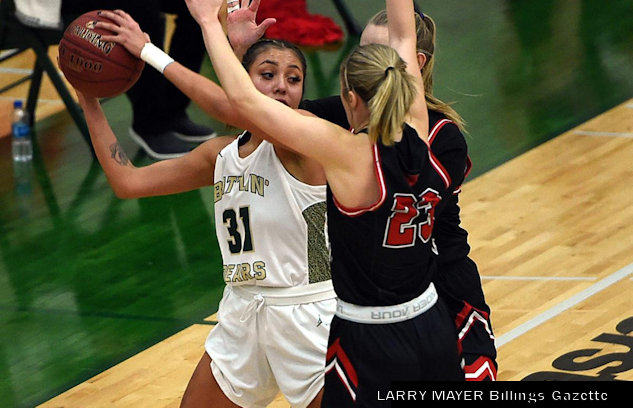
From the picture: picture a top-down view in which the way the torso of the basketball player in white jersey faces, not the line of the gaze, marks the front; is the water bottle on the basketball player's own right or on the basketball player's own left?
on the basketball player's own right

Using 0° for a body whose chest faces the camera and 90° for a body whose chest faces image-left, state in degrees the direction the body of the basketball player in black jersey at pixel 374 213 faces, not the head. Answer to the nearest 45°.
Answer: approximately 135°

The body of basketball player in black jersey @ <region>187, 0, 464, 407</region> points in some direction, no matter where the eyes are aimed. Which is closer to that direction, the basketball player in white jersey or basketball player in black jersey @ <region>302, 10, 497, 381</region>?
the basketball player in white jersey

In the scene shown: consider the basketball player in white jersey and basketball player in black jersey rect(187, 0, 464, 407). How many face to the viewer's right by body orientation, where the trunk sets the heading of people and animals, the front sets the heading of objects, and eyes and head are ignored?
0

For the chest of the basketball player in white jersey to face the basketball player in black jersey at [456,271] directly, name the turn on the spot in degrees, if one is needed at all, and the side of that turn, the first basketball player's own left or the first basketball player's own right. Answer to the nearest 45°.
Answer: approximately 135° to the first basketball player's own left

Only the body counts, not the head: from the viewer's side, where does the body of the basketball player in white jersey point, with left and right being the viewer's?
facing the viewer and to the left of the viewer
